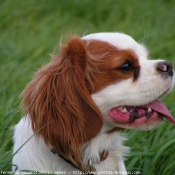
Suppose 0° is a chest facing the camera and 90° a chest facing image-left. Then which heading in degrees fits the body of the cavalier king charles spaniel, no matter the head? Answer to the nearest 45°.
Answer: approximately 270°
